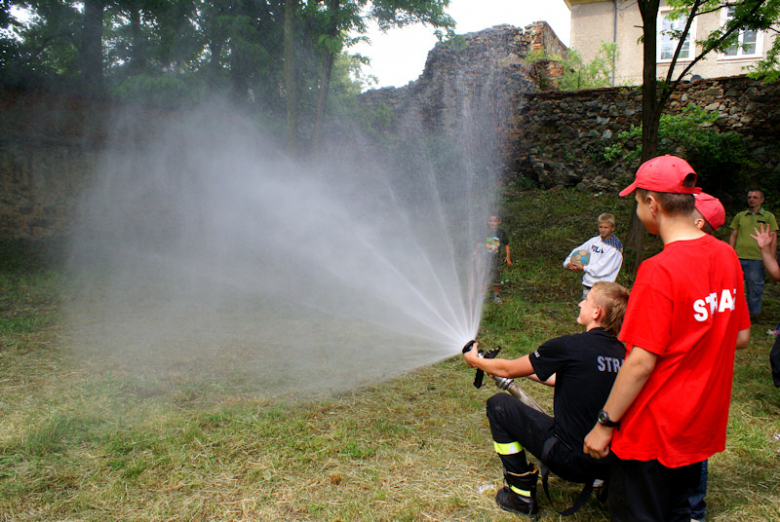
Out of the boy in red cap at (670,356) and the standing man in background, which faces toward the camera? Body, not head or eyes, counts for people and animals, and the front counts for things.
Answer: the standing man in background

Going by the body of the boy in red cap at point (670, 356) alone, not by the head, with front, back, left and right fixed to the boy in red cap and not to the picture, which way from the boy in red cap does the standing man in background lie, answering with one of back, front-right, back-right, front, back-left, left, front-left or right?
front-right

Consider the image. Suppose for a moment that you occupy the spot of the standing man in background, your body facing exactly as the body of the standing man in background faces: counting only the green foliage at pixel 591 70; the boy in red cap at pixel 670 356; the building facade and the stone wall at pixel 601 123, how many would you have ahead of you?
1

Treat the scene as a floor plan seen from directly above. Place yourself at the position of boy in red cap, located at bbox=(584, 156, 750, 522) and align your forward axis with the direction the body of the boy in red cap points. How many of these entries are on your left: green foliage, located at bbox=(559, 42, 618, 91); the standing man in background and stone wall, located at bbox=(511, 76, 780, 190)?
0

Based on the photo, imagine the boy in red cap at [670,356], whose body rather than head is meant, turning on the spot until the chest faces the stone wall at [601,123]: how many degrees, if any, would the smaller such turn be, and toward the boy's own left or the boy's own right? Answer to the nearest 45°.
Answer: approximately 45° to the boy's own right

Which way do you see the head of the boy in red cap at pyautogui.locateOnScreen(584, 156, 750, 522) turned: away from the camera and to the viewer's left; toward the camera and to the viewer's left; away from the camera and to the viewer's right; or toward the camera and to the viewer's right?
away from the camera and to the viewer's left

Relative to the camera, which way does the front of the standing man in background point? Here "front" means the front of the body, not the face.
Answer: toward the camera

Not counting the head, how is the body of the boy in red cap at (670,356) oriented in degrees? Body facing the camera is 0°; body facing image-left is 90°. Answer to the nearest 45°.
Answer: approximately 135°

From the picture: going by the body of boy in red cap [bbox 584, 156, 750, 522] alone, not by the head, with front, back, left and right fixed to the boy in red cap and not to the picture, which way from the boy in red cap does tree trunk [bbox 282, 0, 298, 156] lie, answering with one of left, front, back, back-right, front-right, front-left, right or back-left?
front

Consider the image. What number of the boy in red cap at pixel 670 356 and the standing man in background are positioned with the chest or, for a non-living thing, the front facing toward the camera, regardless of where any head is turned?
1

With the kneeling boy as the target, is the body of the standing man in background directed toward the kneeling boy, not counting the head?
yes

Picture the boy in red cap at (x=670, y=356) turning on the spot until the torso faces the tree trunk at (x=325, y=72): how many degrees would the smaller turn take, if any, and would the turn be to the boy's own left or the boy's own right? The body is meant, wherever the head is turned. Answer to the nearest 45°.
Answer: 0° — they already face it

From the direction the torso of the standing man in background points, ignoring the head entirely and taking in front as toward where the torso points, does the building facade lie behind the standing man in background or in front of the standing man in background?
behind

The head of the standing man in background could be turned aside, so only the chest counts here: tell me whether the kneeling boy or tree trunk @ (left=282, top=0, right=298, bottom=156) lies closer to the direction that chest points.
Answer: the kneeling boy
